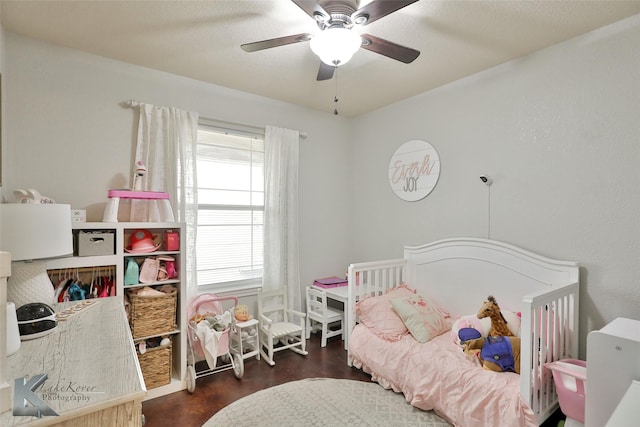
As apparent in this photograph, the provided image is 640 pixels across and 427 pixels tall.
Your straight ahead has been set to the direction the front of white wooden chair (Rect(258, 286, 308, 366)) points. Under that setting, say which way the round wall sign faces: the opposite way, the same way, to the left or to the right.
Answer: to the right

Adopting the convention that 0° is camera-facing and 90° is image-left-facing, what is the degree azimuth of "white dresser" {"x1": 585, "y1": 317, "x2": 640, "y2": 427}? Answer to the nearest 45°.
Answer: approximately 45°

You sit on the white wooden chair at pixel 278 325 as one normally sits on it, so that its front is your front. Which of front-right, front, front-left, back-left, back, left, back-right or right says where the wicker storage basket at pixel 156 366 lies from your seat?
right

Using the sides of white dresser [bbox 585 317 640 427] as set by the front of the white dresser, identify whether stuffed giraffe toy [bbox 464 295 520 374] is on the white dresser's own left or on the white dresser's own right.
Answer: on the white dresser's own right

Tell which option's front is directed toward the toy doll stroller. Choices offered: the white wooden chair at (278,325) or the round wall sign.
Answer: the round wall sign

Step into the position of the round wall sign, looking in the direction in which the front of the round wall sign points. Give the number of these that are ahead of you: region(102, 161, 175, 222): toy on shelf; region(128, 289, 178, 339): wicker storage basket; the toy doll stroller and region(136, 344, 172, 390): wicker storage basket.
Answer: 4

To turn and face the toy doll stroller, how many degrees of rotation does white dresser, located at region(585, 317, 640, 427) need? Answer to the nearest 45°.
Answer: approximately 45° to its right

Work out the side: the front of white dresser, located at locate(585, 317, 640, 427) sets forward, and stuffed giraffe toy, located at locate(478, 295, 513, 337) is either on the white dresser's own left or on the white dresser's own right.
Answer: on the white dresser's own right

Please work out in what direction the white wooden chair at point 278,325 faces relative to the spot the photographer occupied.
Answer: facing the viewer and to the right of the viewer

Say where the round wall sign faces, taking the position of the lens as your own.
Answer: facing the viewer and to the left of the viewer

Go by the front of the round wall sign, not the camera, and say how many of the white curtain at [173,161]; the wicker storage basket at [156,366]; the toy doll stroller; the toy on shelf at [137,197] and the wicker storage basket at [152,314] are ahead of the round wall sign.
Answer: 5
